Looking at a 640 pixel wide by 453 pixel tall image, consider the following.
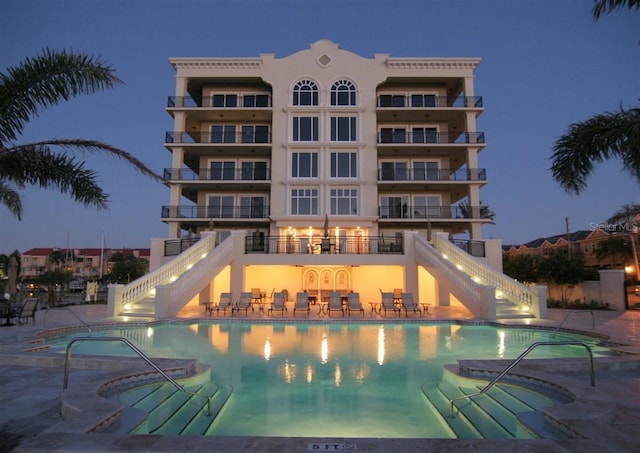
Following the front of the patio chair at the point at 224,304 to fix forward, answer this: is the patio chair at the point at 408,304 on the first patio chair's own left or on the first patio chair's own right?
on the first patio chair's own left

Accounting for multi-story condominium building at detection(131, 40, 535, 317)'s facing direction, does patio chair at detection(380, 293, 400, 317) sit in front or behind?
in front

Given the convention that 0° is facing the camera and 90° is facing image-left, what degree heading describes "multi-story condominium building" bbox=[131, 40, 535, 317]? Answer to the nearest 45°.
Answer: approximately 0°

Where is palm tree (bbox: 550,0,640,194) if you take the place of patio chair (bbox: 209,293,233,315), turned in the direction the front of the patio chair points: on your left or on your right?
on your left

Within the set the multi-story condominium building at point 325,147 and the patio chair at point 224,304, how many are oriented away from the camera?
0

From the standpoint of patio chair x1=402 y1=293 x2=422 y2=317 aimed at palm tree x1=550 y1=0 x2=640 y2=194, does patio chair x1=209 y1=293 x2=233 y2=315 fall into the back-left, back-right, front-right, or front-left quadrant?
back-right

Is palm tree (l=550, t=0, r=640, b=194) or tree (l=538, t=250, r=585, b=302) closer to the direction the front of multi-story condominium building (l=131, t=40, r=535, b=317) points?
the palm tree
